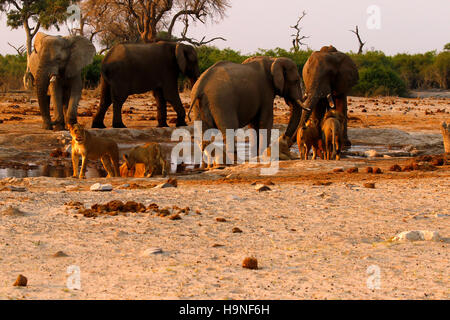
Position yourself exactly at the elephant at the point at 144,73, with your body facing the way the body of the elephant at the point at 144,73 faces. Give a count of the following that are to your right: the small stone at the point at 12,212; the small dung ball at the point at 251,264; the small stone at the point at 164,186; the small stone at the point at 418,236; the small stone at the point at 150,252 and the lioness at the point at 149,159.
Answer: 6

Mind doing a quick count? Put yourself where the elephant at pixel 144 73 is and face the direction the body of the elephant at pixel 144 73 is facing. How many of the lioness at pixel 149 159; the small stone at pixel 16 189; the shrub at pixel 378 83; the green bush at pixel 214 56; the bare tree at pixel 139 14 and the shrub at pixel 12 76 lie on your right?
2

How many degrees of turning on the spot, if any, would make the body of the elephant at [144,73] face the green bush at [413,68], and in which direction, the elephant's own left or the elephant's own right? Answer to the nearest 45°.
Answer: approximately 45° to the elephant's own left

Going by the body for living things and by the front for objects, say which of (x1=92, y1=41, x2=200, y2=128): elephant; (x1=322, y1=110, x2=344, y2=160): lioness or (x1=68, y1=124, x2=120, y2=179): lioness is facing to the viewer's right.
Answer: the elephant

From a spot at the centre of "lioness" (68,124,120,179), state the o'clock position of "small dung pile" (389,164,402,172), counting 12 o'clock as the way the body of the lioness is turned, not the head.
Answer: The small dung pile is roughly at 8 o'clock from the lioness.

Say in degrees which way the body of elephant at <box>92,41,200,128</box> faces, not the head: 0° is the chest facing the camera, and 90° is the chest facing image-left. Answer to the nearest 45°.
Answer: approximately 270°

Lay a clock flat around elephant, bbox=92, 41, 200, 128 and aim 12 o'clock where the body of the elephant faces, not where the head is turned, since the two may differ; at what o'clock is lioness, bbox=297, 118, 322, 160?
The lioness is roughly at 2 o'clock from the elephant.
